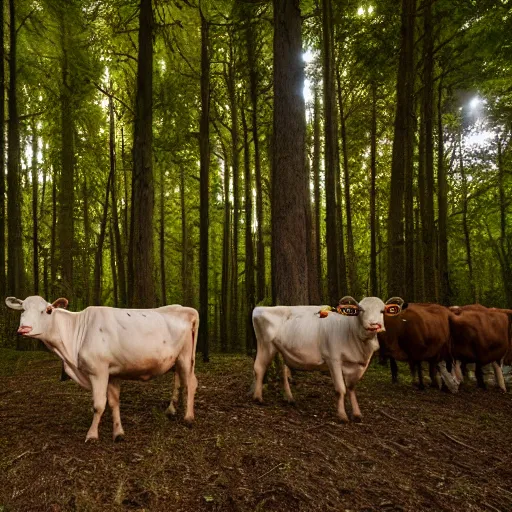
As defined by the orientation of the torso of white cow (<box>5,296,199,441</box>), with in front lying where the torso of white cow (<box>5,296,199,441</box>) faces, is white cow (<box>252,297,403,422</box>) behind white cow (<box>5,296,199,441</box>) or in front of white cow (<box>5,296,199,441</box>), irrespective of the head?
behind

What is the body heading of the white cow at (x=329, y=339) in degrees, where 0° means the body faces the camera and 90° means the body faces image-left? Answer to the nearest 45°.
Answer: approximately 315°

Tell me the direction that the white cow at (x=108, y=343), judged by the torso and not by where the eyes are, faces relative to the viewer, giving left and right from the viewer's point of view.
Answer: facing the viewer and to the left of the viewer

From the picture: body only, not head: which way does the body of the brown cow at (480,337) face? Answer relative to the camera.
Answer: to the viewer's left

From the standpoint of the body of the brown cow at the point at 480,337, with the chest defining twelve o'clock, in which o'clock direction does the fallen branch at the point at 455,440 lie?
The fallen branch is roughly at 9 o'clock from the brown cow.

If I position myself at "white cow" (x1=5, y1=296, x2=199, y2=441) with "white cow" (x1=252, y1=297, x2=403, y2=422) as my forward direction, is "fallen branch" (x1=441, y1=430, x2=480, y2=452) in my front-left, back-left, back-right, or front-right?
front-right

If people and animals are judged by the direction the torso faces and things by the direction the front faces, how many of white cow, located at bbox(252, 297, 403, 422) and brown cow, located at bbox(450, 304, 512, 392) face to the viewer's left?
1

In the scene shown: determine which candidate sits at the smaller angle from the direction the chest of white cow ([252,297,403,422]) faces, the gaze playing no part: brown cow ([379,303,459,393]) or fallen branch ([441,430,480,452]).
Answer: the fallen branch

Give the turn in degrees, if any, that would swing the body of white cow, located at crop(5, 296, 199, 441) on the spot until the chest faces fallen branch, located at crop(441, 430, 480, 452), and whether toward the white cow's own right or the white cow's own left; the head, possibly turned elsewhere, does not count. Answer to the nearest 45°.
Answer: approximately 135° to the white cow's own left

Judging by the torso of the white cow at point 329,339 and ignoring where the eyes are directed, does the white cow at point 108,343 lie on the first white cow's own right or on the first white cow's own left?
on the first white cow's own right
